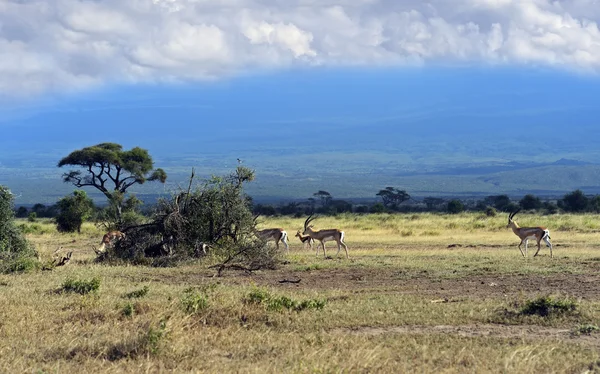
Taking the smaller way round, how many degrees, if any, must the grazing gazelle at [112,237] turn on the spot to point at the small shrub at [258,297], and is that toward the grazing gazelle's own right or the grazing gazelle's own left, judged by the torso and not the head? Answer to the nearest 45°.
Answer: approximately 90° to the grazing gazelle's own left

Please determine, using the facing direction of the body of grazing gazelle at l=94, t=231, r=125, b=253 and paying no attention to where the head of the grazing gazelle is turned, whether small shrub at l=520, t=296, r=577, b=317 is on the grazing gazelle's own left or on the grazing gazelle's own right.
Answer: on the grazing gazelle's own left

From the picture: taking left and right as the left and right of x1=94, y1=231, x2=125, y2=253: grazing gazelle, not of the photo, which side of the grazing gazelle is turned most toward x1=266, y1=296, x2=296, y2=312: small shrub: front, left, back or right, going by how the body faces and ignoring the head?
left

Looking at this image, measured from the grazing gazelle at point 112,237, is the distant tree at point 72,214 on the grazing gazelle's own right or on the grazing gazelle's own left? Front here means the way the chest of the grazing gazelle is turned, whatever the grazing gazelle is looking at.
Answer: on the grazing gazelle's own right

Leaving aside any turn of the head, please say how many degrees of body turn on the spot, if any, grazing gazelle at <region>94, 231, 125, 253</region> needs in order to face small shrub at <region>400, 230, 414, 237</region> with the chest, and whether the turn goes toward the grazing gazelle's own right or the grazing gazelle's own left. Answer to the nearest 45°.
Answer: approximately 135° to the grazing gazelle's own right

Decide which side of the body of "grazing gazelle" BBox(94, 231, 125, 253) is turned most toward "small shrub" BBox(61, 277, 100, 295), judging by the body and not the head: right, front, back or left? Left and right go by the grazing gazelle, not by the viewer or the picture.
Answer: left

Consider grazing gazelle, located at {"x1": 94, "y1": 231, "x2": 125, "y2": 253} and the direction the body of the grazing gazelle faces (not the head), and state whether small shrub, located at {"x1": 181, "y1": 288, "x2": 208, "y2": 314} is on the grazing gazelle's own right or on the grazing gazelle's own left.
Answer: on the grazing gazelle's own left

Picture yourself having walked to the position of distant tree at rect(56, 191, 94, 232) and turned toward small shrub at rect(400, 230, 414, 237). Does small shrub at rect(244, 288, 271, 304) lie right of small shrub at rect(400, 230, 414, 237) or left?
right

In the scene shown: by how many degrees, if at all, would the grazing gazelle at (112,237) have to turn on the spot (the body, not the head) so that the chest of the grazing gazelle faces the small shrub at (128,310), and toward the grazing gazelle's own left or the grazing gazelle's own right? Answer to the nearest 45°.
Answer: approximately 90° to the grazing gazelle's own left

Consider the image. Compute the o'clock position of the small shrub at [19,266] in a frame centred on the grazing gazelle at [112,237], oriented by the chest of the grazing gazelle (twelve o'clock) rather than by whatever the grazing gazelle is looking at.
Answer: The small shrub is roughly at 10 o'clock from the grazing gazelle.

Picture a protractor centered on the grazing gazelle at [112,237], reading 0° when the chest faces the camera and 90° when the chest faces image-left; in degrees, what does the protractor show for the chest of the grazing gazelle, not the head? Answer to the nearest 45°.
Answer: approximately 90°
